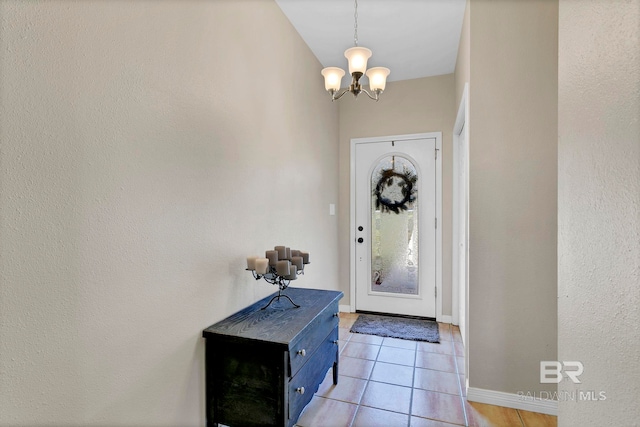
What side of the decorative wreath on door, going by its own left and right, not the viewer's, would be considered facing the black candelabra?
front

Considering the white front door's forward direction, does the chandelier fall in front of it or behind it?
in front

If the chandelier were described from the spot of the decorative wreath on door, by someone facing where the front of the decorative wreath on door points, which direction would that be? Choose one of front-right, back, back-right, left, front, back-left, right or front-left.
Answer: front

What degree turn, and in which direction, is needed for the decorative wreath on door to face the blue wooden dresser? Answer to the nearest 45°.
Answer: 0° — it already faces it

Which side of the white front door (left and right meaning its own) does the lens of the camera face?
front
